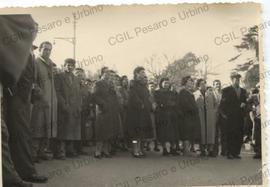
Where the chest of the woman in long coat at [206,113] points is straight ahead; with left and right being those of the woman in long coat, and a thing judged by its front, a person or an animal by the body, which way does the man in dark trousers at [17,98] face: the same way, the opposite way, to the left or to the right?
to the left

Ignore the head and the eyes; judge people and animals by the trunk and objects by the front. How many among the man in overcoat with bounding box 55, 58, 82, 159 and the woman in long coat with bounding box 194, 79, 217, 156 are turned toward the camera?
2

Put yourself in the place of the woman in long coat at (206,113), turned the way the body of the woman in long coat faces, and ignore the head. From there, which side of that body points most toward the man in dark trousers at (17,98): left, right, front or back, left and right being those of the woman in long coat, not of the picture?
front

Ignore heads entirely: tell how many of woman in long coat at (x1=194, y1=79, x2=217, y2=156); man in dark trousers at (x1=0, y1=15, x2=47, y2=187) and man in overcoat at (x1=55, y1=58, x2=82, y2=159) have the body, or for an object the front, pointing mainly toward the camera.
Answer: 2

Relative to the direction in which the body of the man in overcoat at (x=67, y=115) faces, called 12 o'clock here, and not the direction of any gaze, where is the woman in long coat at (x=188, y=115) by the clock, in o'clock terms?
The woman in long coat is roughly at 9 o'clock from the man in overcoat.

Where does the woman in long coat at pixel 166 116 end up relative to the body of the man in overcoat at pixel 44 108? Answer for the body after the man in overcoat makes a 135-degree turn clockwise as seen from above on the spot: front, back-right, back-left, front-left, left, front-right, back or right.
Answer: back

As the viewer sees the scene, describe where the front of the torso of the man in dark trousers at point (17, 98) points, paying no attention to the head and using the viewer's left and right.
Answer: facing to the right of the viewer

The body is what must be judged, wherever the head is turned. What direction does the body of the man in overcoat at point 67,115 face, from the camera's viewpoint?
toward the camera

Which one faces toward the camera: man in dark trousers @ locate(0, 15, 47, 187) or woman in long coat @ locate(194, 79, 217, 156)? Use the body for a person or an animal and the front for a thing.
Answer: the woman in long coat

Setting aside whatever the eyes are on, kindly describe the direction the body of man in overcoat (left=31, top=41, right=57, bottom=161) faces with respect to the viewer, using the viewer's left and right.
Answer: facing the viewer and to the right of the viewer

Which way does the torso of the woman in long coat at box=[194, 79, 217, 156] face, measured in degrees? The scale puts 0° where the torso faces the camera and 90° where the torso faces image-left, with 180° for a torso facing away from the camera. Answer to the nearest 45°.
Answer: approximately 0°

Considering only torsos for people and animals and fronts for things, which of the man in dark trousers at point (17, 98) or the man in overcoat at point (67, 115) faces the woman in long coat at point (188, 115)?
the man in dark trousers at point (17, 98)
